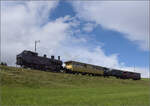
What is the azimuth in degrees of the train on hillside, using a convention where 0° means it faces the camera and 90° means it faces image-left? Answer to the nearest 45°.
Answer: approximately 45°
